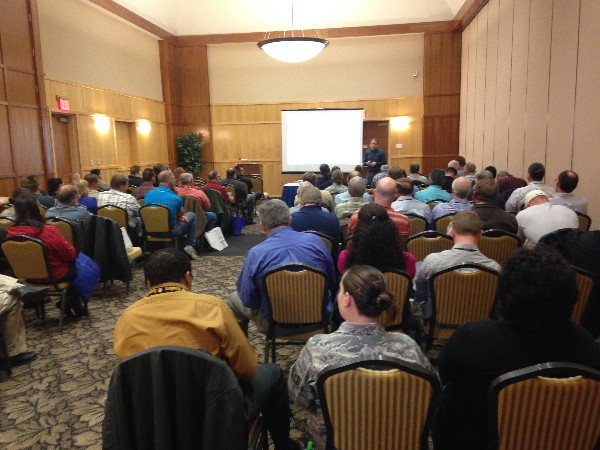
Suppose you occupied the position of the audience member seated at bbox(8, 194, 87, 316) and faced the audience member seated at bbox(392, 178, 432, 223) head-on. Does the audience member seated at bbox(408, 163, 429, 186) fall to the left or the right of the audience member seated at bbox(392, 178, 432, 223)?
left

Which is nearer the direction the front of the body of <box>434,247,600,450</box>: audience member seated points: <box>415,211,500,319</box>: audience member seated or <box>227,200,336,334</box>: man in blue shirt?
the audience member seated

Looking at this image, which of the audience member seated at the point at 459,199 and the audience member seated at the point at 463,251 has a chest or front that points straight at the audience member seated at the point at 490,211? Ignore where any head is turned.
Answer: the audience member seated at the point at 463,251

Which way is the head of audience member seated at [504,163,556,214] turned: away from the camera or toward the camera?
away from the camera

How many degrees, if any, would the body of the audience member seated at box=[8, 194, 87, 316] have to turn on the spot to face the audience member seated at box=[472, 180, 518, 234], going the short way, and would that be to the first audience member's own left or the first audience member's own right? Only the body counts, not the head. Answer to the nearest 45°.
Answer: approximately 90° to the first audience member's own right

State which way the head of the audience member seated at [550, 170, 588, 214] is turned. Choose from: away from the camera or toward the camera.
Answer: away from the camera

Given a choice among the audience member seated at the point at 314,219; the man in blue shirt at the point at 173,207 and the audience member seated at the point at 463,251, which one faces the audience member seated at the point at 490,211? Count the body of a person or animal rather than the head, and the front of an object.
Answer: the audience member seated at the point at 463,251

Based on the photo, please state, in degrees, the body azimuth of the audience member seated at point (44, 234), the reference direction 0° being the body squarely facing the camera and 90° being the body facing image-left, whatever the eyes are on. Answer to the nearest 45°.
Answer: approximately 225°

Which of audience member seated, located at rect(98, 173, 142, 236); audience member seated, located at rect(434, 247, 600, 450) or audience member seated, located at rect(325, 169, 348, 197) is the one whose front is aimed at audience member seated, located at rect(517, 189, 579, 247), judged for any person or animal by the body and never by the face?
audience member seated, located at rect(434, 247, 600, 450)

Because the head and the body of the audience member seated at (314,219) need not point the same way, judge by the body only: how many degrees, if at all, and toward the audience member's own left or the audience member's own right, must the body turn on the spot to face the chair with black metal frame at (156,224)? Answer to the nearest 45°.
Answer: approximately 45° to the audience member's own left

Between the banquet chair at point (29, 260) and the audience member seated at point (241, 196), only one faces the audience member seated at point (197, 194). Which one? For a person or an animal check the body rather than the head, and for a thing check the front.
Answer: the banquet chair

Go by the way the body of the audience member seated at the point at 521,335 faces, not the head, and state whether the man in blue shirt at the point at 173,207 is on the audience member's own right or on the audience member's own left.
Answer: on the audience member's own left

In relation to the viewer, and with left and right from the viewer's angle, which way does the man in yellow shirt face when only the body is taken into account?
facing away from the viewer and to the right of the viewer

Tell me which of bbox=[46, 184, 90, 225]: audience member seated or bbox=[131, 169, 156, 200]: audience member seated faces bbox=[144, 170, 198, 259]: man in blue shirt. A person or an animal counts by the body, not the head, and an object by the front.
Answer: bbox=[46, 184, 90, 225]: audience member seated
